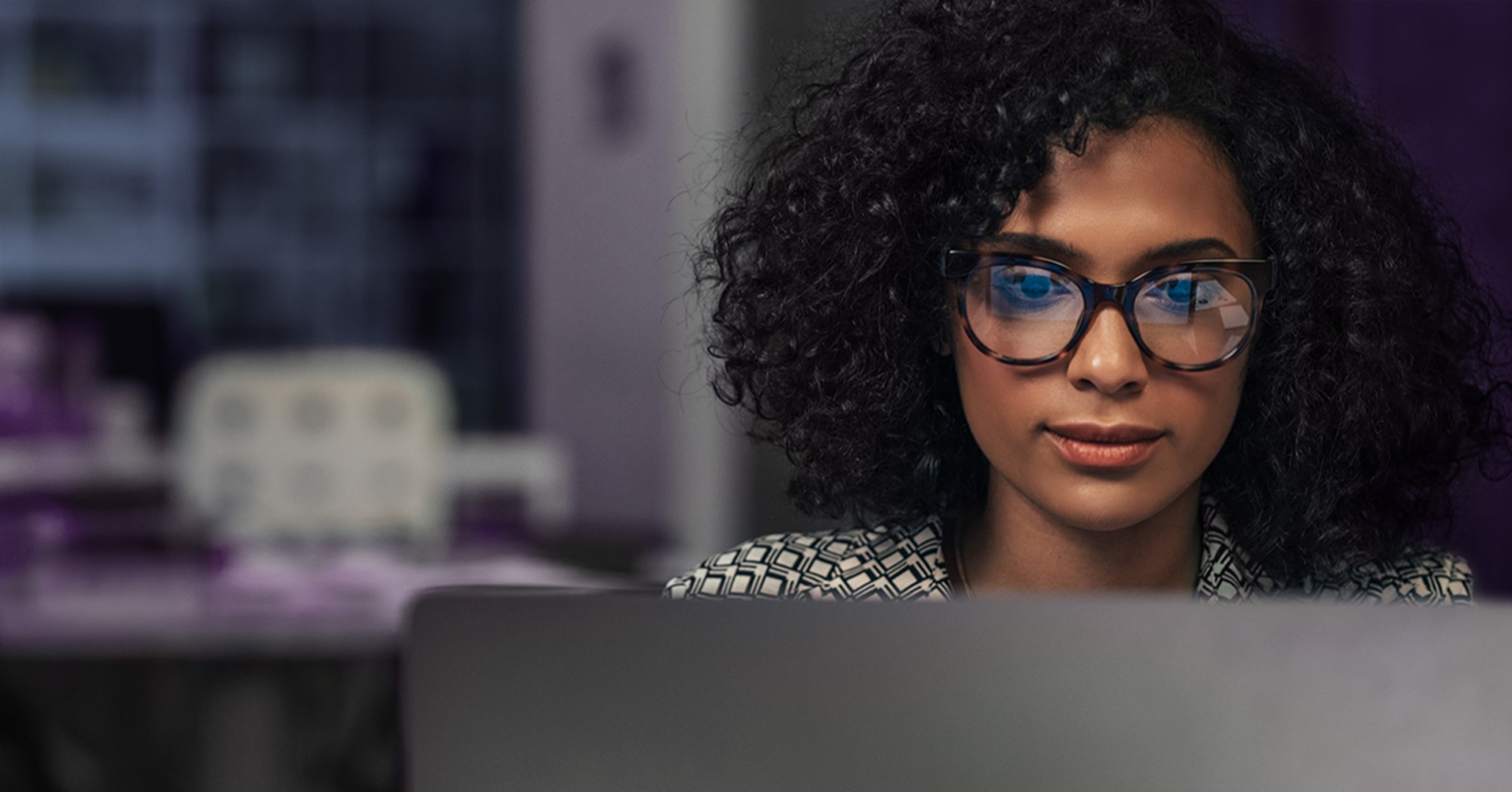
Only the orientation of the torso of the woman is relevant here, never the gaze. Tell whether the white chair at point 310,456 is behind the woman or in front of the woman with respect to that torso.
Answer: behind

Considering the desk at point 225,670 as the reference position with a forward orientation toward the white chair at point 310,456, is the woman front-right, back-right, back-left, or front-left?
back-right

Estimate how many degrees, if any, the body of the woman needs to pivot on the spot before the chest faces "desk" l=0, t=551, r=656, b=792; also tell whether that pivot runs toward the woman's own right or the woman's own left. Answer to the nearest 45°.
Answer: approximately 135° to the woman's own right

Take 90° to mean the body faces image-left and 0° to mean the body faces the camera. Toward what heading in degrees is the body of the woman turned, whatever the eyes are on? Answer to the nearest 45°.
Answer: approximately 0°
